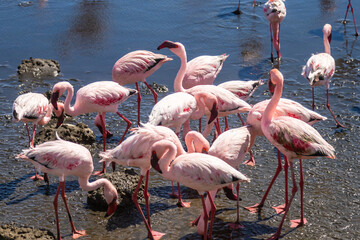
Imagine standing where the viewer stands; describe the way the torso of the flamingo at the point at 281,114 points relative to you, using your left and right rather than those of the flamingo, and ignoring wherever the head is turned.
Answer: facing to the left of the viewer

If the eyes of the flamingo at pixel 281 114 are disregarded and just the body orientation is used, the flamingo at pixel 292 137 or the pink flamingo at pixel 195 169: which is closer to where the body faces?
the pink flamingo

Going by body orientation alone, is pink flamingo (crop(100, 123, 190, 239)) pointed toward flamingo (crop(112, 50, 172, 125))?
no

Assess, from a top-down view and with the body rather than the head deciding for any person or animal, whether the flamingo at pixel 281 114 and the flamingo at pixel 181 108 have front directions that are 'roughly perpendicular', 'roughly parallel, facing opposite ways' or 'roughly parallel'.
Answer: roughly parallel, facing opposite ways

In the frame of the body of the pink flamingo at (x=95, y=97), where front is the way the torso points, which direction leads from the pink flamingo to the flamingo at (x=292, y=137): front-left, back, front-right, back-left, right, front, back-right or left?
back-left

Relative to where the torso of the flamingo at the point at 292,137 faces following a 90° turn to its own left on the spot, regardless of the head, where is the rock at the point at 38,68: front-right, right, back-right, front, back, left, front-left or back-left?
back-right

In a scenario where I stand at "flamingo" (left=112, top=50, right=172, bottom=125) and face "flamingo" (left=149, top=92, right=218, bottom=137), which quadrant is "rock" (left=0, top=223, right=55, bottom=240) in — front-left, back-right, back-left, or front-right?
front-right

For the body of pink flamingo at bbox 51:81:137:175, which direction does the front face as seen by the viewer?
to the viewer's left

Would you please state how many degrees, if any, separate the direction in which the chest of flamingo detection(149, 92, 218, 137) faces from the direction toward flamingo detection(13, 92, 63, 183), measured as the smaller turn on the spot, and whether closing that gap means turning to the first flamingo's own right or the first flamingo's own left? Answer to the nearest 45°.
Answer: approximately 180°

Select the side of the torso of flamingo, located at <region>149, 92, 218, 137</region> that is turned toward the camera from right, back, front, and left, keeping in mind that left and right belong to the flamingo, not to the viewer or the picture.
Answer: right

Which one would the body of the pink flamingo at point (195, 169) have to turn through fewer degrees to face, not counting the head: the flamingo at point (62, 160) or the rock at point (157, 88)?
the flamingo

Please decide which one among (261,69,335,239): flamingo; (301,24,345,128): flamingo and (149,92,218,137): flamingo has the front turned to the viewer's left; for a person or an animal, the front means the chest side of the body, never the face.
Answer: (261,69,335,239): flamingo

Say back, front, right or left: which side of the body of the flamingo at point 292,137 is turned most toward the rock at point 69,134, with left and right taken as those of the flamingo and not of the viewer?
front

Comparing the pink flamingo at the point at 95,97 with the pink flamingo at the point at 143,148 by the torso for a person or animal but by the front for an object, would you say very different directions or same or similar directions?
very different directions

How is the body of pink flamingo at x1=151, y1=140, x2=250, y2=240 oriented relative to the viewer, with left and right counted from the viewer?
facing to the left of the viewer
